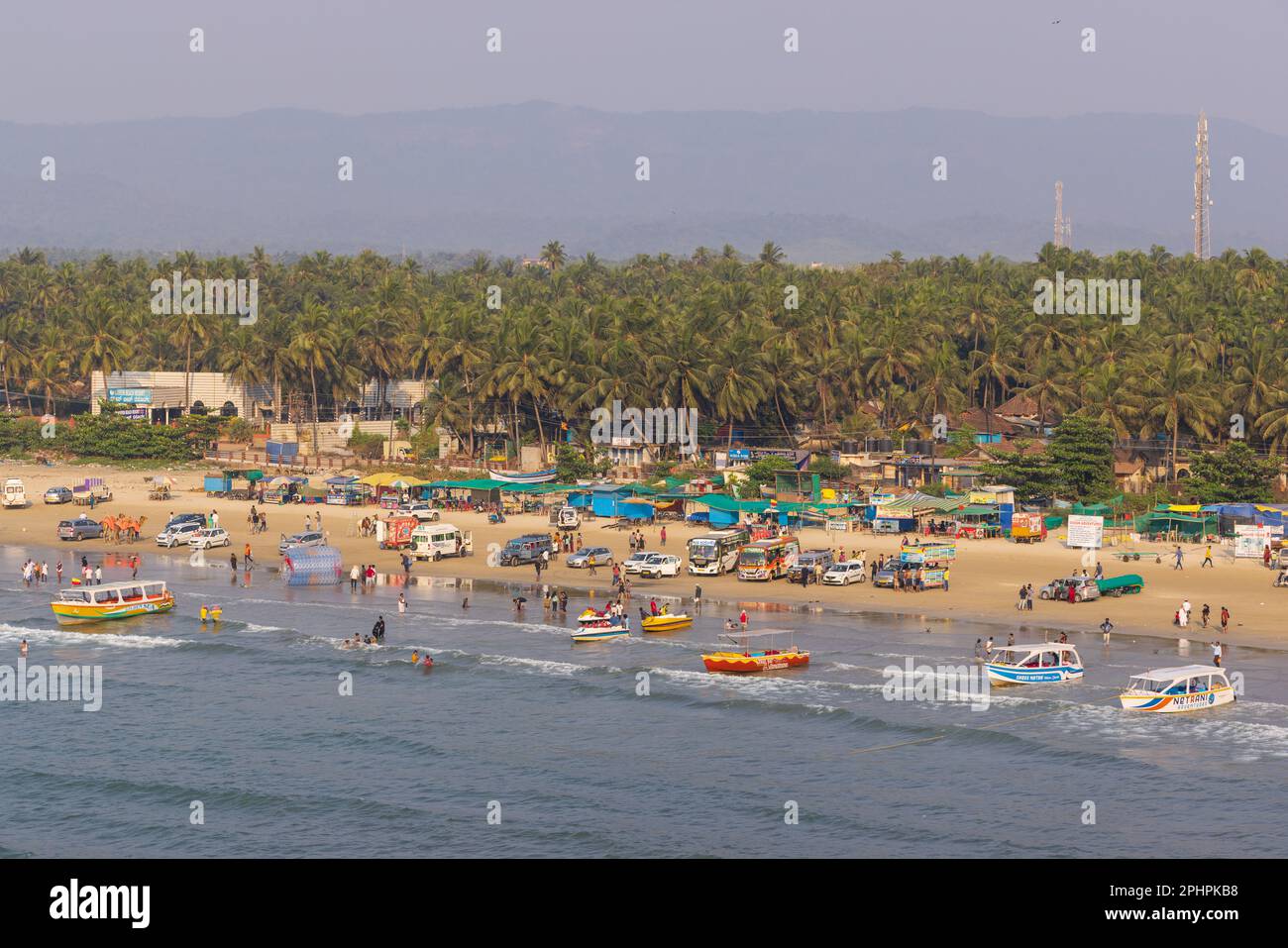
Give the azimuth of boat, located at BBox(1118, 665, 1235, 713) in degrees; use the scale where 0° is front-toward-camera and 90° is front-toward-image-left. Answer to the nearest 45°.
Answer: approximately 45°
